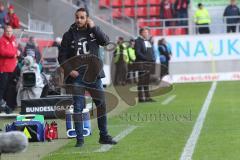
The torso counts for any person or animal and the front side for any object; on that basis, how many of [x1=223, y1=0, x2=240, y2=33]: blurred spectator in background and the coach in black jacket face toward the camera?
2

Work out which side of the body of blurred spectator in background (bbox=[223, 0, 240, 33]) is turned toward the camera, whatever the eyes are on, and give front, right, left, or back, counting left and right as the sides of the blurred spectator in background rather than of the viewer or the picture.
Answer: front

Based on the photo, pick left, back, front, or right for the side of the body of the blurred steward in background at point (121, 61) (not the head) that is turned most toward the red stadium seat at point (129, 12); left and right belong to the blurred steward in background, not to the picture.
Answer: back

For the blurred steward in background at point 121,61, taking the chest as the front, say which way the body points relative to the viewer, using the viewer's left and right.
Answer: facing the viewer

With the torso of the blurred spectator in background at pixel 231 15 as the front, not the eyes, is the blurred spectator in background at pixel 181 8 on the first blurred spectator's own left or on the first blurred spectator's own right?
on the first blurred spectator's own right

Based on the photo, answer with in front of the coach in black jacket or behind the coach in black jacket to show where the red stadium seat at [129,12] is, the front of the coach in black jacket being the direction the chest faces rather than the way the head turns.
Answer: behind

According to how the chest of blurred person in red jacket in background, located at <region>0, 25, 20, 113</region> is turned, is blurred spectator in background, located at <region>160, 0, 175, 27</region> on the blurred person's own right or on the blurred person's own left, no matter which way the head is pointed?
on the blurred person's own left

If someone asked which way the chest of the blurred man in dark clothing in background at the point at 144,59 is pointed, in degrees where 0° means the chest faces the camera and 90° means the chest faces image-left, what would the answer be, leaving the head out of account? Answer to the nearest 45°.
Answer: approximately 315°

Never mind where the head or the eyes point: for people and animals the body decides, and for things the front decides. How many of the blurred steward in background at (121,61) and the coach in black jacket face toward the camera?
2

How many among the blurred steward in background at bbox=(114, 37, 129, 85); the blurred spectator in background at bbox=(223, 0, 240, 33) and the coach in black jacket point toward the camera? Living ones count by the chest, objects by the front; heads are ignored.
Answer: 3

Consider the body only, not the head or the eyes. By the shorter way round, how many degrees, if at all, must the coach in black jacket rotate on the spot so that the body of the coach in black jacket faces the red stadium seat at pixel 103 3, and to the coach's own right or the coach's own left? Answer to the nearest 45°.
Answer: approximately 180°

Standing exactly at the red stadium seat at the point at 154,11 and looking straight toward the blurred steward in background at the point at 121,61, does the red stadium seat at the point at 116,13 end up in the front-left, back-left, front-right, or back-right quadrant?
front-right
